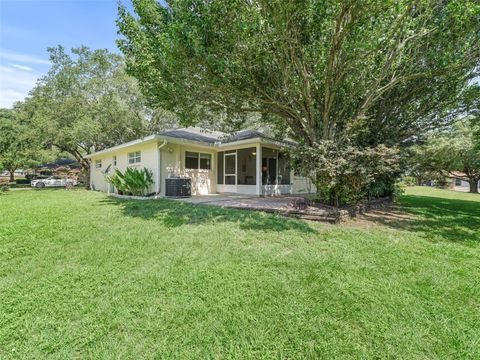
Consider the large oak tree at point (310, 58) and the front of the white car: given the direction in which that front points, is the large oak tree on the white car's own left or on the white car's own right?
on the white car's own left

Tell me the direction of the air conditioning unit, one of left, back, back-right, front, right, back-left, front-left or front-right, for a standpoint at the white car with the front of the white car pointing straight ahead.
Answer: left

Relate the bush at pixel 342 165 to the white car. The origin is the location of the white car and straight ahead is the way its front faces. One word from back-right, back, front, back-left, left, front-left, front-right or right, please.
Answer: left

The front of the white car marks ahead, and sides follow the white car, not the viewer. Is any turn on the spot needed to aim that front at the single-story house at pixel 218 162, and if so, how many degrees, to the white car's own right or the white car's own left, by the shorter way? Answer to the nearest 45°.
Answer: approximately 90° to the white car's own left

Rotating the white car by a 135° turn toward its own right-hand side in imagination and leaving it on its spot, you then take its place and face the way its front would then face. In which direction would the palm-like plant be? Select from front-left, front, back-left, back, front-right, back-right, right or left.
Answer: back-right

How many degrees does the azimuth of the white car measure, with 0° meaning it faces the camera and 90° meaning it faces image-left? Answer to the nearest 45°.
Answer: approximately 90°
